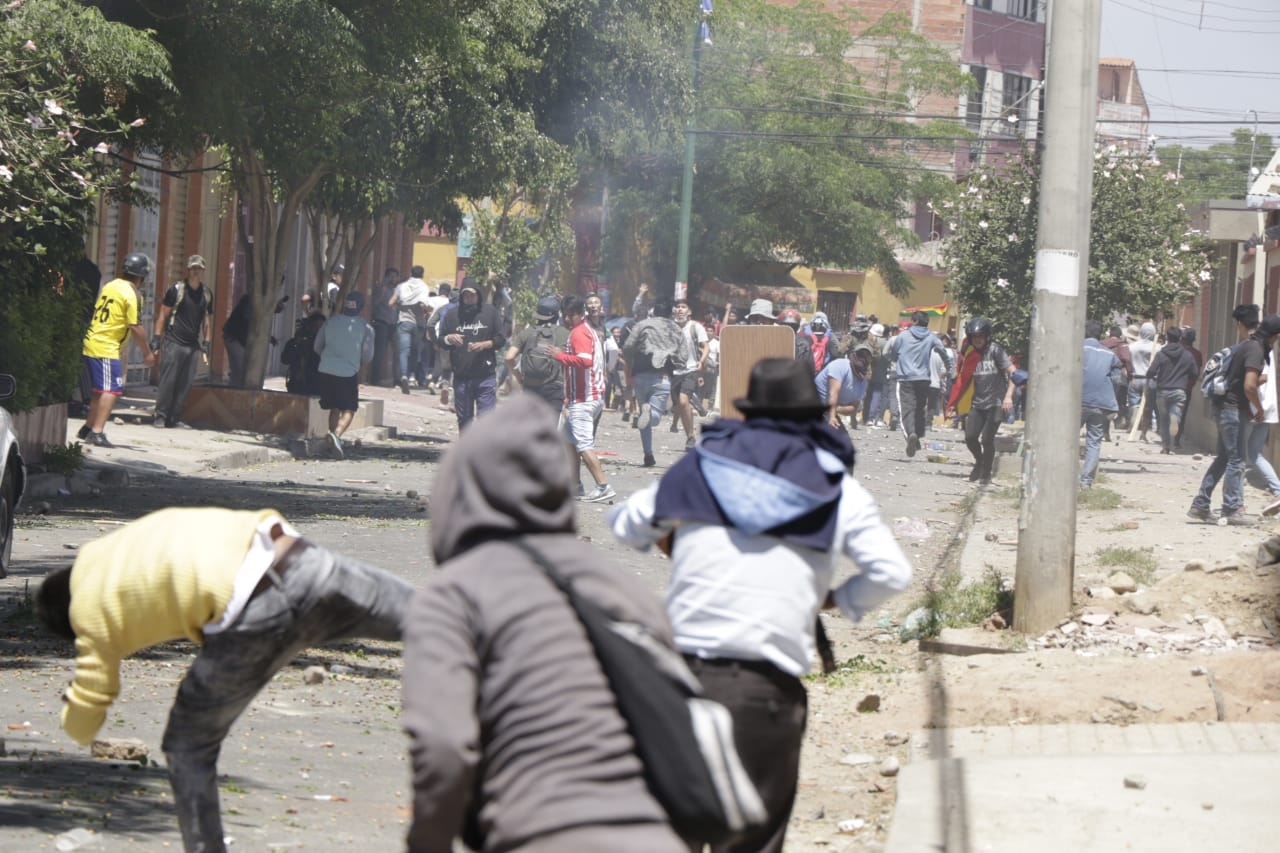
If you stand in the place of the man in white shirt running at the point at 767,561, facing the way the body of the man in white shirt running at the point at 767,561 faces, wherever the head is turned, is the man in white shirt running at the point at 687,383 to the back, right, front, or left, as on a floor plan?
front

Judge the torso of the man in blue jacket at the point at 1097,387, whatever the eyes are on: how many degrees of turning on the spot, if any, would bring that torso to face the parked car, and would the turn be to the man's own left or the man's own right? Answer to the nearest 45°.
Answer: approximately 135° to the man's own left

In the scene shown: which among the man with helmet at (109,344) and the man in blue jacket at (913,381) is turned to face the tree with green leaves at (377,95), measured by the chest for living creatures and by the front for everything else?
the man with helmet

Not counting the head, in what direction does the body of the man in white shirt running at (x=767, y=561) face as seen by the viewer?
away from the camera

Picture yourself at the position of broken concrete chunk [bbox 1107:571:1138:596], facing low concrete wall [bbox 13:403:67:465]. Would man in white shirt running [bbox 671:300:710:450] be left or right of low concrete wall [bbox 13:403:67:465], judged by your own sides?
right

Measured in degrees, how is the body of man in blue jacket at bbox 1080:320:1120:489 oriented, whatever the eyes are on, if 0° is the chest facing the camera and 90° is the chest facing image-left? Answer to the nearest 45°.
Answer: approximately 180°

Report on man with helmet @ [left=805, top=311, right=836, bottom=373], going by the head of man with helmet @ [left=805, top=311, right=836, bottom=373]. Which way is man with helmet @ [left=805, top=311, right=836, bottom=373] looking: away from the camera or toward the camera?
toward the camera

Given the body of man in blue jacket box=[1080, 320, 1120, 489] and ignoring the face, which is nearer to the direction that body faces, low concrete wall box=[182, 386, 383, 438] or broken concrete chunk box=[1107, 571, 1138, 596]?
the low concrete wall

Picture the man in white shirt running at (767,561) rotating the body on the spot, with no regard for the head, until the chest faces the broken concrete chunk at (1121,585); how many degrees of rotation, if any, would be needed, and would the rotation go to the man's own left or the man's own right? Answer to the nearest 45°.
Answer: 0° — they already face it
